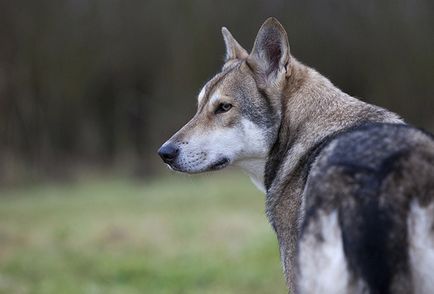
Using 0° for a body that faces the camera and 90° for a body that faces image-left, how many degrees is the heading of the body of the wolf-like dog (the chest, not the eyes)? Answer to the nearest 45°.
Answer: approximately 135°
